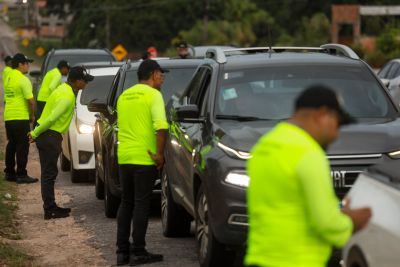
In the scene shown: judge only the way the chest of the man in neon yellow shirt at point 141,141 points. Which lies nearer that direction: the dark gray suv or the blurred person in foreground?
the dark gray suv

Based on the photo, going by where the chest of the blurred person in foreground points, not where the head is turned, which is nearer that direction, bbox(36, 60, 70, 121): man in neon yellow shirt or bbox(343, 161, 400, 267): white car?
the white car

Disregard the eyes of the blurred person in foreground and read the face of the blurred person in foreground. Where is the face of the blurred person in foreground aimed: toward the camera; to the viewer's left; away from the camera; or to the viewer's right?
to the viewer's right

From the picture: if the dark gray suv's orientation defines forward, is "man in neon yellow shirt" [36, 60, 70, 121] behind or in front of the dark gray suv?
behind

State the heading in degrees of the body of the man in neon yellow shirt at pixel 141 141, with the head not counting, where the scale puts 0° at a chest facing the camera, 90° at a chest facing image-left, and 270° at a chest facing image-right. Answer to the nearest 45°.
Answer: approximately 225°

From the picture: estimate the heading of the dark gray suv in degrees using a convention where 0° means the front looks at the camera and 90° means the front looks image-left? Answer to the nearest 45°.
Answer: approximately 315°

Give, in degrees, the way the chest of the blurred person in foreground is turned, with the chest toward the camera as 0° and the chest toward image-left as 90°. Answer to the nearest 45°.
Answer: approximately 225°

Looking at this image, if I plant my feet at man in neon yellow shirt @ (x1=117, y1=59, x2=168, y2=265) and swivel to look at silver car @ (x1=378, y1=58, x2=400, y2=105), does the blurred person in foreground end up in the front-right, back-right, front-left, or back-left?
back-right
